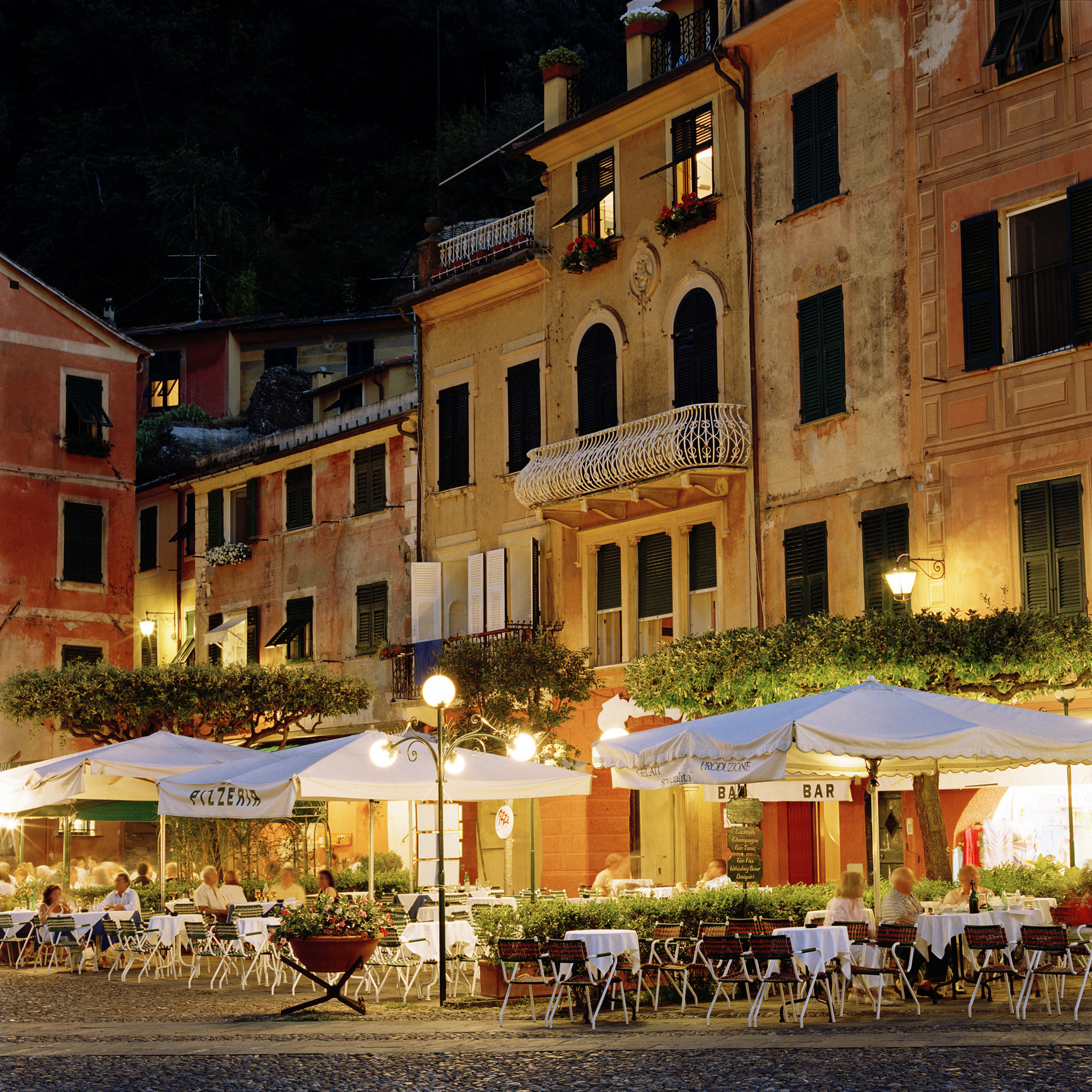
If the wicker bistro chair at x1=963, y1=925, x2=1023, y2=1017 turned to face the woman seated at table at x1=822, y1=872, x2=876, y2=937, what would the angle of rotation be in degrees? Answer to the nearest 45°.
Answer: approximately 90° to its left

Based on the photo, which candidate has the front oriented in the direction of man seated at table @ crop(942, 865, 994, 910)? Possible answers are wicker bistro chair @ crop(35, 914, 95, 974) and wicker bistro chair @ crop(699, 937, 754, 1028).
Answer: wicker bistro chair @ crop(699, 937, 754, 1028)

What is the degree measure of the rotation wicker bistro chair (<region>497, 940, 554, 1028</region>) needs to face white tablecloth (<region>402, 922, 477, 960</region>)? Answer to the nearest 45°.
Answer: approximately 45° to its left

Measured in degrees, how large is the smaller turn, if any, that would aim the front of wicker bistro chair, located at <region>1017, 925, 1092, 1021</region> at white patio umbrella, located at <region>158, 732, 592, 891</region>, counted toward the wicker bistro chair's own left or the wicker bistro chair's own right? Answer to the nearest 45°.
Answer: approximately 90° to the wicker bistro chair's own left

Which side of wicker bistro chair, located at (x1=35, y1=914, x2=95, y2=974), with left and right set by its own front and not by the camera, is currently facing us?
back

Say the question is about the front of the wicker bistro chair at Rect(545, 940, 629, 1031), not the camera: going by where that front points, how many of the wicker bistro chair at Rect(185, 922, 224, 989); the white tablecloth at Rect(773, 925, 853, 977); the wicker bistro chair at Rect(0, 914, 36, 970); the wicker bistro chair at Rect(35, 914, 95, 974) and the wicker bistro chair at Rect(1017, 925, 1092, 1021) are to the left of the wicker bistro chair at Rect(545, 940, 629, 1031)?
3

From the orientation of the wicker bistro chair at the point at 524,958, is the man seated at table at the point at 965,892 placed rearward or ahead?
ahead

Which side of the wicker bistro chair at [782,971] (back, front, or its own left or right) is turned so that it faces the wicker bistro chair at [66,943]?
left

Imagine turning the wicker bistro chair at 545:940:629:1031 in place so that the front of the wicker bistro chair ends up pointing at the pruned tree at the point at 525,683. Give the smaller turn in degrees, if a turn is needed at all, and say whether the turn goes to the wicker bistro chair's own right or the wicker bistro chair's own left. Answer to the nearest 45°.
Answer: approximately 45° to the wicker bistro chair's own left

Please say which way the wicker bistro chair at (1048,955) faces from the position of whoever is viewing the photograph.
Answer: facing away from the viewer and to the right of the viewer

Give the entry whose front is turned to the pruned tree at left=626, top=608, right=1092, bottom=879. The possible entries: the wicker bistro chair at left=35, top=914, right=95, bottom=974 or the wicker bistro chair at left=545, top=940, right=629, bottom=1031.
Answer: the wicker bistro chair at left=545, top=940, right=629, bottom=1031

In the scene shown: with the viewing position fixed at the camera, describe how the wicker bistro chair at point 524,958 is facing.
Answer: facing away from the viewer and to the right of the viewer

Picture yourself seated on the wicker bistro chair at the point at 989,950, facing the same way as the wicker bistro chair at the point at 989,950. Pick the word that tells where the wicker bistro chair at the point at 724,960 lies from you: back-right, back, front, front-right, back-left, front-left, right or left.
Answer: back-left

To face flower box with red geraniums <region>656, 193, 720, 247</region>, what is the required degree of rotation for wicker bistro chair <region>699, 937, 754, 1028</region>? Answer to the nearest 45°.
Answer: approximately 45° to its left
